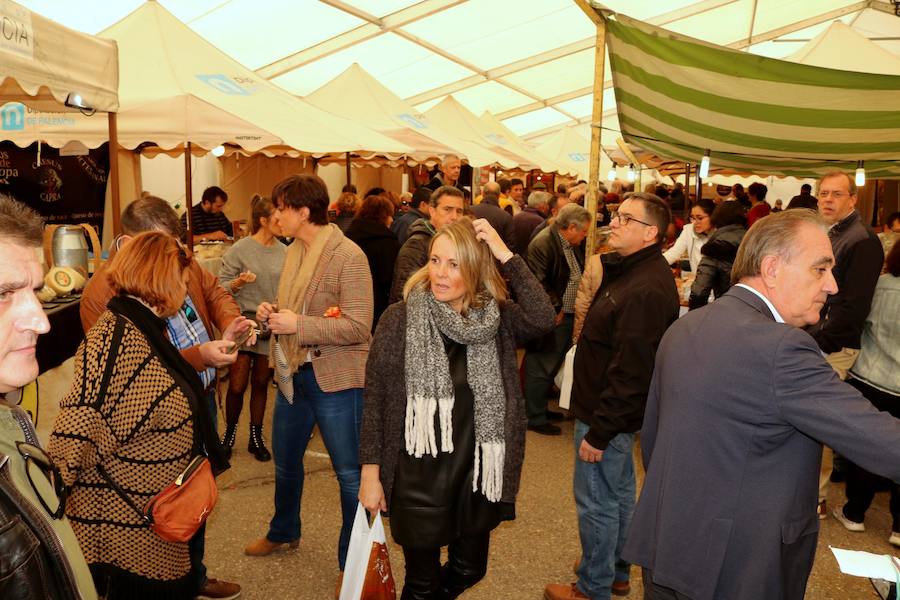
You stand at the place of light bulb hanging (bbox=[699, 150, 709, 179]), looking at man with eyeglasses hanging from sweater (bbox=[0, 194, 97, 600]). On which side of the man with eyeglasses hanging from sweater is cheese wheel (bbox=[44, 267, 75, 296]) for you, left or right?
right

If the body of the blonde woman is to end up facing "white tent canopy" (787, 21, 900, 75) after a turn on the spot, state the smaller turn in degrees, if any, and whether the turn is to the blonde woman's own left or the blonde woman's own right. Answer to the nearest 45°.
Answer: approximately 135° to the blonde woman's own left

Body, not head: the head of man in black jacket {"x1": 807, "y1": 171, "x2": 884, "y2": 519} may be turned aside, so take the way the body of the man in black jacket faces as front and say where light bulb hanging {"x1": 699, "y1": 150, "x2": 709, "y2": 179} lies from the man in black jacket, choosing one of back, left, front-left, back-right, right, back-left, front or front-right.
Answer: right

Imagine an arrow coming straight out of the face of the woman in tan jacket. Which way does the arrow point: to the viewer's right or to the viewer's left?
to the viewer's left

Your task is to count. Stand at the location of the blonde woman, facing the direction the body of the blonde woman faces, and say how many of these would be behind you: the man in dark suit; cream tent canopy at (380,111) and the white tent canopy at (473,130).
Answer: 2

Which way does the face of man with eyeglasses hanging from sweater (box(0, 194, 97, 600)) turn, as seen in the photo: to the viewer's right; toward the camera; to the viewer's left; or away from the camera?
to the viewer's right

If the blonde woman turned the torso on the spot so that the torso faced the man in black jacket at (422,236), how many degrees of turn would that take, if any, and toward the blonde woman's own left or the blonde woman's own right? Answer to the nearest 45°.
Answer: approximately 180°

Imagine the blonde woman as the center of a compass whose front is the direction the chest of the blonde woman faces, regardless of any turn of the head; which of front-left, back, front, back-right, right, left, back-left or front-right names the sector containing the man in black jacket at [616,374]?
back-left

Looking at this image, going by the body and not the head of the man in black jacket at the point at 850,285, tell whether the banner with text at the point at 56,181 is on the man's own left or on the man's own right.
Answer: on the man's own right

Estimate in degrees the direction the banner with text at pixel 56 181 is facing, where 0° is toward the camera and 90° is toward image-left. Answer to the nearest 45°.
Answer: approximately 0°

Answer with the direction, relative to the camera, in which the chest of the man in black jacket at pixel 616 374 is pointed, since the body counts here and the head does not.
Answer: to the viewer's left
